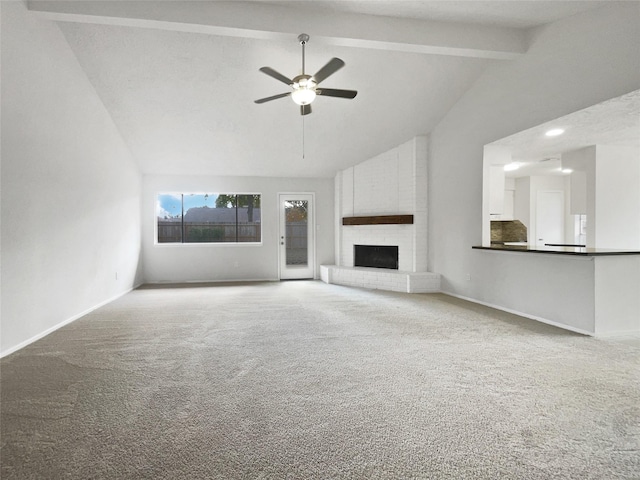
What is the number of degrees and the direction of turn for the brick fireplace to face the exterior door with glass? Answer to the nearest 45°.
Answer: approximately 90° to its right

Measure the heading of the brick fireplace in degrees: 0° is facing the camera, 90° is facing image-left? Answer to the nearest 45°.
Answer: approximately 45°

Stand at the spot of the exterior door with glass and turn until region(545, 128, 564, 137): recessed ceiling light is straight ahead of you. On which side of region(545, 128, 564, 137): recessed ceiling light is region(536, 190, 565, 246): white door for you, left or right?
left

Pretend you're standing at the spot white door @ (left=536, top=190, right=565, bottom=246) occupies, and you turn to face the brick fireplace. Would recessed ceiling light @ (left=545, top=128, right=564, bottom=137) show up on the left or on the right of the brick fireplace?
left

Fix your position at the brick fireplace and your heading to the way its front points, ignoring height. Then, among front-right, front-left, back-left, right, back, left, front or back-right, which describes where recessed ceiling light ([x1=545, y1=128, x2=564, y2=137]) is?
left

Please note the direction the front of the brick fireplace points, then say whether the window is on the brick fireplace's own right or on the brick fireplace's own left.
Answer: on the brick fireplace's own right

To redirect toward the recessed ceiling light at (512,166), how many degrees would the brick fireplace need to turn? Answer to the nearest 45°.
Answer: approximately 135° to its left

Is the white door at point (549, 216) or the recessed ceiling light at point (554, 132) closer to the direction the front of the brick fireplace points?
the recessed ceiling light

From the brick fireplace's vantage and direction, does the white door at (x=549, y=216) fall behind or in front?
behind

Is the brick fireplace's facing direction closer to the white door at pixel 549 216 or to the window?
the window

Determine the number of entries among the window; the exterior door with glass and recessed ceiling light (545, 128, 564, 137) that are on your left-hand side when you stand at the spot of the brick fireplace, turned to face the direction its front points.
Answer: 1
